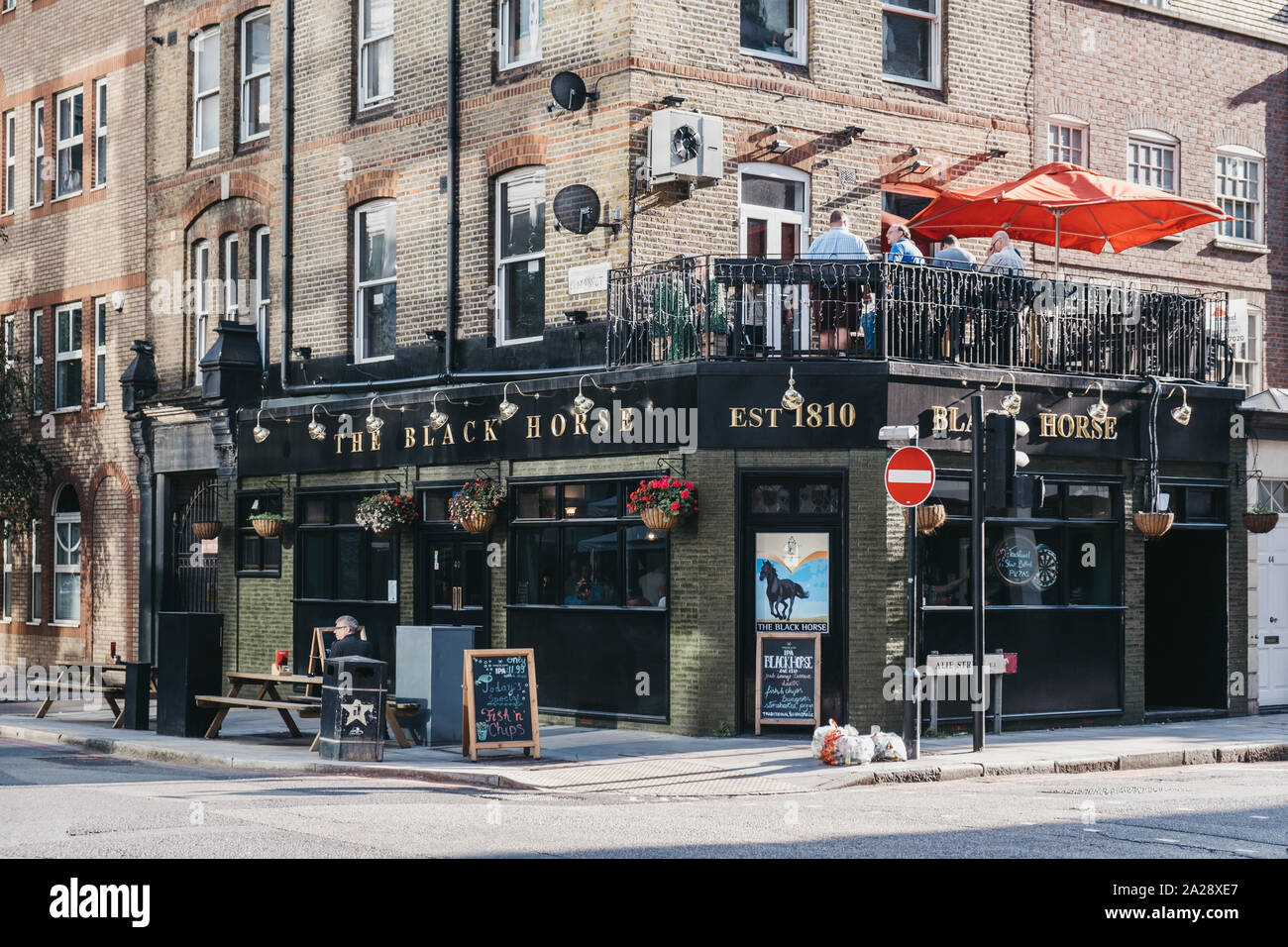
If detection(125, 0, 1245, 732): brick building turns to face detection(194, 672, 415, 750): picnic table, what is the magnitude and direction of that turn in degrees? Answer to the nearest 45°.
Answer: approximately 45° to its right

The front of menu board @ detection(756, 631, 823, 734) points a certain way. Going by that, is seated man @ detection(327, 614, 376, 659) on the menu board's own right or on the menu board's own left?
on the menu board's own right

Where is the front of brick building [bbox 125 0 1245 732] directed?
toward the camera

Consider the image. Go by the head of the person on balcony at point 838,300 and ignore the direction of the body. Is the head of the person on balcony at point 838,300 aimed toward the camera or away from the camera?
away from the camera

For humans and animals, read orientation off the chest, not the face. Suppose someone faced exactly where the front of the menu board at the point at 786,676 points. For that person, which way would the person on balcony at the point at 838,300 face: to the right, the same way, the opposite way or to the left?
the opposite way

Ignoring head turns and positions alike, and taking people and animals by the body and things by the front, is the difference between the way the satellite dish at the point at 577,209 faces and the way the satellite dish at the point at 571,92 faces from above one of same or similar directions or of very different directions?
same or similar directions

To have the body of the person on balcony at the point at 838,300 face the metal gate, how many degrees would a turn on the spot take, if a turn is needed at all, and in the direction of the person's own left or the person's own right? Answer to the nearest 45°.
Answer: approximately 45° to the person's own left

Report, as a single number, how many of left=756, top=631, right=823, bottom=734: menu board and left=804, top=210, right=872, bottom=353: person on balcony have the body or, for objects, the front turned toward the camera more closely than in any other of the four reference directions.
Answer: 1

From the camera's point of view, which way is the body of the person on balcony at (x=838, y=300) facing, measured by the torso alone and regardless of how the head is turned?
away from the camera

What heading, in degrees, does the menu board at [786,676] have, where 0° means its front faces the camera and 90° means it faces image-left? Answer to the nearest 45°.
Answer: approximately 0°
